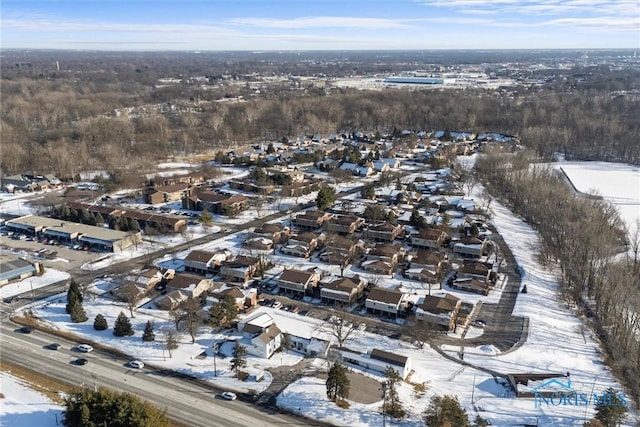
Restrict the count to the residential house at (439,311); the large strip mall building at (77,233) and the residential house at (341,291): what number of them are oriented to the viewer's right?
0

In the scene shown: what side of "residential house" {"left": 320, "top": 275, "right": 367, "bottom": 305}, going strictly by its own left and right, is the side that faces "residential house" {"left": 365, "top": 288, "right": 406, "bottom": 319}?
left

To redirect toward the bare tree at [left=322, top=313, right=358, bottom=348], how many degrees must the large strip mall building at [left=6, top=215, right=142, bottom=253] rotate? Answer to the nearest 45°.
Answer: approximately 90° to its left

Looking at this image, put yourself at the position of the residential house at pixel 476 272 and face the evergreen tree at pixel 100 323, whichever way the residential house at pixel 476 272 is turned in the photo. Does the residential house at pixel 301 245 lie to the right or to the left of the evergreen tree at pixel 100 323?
right

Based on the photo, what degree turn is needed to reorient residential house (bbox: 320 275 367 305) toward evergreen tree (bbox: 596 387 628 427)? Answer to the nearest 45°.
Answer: approximately 90° to its left

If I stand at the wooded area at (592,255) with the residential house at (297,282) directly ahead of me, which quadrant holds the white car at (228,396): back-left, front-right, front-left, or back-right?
front-left

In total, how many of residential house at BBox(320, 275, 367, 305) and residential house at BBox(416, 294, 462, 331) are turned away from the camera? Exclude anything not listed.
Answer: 0

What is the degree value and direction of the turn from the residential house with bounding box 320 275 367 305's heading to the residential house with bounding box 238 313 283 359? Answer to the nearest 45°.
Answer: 0° — it already faces it

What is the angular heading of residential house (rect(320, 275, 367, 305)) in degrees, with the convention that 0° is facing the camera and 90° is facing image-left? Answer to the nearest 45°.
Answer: approximately 45°

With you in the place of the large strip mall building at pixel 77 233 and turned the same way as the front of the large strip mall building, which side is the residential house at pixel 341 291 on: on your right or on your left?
on your left

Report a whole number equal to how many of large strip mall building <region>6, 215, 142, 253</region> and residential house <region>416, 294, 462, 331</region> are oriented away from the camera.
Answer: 0

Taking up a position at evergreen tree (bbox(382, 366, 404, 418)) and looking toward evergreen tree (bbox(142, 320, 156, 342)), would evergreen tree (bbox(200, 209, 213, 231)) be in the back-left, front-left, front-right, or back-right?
front-right

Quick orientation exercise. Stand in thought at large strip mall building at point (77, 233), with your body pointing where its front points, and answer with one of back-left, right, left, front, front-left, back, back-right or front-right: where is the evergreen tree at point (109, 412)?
front-left

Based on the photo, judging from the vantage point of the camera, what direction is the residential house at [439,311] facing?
facing the viewer and to the left of the viewer

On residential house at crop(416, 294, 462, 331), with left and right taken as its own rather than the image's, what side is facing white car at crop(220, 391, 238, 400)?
front

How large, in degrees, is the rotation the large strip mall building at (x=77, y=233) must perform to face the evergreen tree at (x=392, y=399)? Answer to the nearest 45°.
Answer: approximately 45° to its left
